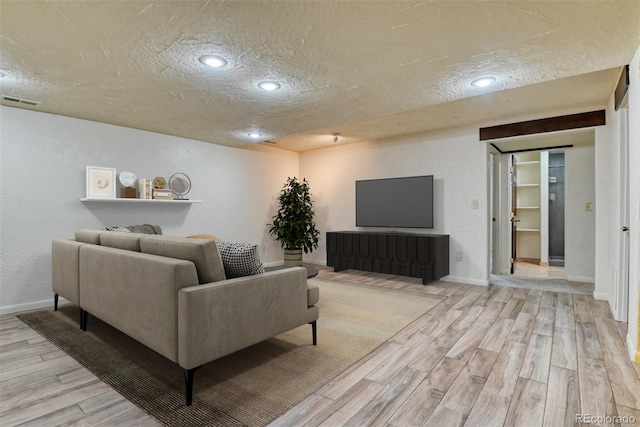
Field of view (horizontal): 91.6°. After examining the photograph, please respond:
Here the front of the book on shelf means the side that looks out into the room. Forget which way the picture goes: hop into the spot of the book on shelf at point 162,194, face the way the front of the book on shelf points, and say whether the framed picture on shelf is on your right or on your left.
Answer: on your right

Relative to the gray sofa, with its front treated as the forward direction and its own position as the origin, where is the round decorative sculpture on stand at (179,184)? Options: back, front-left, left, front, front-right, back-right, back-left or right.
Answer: front-left

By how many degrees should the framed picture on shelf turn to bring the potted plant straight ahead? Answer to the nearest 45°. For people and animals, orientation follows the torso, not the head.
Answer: approximately 90° to its left

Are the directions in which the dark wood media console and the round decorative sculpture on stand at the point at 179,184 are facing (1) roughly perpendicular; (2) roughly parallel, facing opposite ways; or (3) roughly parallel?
roughly perpendicular

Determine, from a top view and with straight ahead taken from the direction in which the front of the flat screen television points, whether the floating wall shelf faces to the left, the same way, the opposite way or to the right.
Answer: to the left

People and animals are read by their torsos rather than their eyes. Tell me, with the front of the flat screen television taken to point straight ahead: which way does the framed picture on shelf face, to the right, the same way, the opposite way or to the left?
to the left

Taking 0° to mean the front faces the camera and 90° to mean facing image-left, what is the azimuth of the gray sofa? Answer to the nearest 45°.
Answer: approximately 225°

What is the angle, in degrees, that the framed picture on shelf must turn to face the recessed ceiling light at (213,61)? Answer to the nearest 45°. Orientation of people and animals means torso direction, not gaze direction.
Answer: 0° — it already faces it
